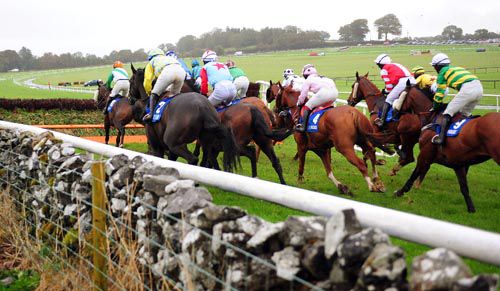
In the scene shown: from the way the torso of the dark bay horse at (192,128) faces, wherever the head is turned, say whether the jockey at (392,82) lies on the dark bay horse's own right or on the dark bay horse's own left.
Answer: on the dark bay horse's own right

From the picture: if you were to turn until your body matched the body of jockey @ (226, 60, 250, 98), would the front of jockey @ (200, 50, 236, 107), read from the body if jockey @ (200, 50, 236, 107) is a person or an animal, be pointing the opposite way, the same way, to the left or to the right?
the same way

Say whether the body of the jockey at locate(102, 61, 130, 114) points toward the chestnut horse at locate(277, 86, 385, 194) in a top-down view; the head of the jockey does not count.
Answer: no

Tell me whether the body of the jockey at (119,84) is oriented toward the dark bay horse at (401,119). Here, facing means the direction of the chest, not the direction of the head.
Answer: no

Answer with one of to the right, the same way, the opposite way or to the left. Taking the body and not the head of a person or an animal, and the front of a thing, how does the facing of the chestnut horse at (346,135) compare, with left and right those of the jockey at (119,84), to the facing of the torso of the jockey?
the same way

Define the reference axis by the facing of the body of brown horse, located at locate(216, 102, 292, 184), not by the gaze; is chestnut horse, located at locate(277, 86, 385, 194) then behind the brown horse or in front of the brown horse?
behind

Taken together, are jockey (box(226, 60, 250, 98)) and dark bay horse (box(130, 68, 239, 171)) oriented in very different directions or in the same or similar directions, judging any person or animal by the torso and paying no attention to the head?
same or similar directions

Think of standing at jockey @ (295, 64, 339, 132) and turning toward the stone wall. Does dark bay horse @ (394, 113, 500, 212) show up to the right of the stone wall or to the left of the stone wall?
left

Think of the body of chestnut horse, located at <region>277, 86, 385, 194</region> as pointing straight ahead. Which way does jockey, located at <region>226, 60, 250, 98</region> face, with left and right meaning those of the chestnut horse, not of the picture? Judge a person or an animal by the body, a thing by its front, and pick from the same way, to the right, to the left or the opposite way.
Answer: the same way

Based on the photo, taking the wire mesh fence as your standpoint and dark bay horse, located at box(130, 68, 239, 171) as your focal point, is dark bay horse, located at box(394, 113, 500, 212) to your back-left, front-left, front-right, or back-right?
front-right

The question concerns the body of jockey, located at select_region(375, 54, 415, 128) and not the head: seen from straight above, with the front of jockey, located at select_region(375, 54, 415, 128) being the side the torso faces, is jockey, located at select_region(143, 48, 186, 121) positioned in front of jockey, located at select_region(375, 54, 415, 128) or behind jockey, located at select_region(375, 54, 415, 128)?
in front

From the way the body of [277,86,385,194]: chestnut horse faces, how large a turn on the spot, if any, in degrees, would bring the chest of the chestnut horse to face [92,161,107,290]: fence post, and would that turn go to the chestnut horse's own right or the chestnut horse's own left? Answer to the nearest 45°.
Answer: approximately 135° to the chestnut horse's own left

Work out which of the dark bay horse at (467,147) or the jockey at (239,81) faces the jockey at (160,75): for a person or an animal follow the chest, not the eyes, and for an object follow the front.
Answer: the dark bay horse

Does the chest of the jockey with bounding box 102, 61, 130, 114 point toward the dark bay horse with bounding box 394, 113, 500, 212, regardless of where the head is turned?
no
